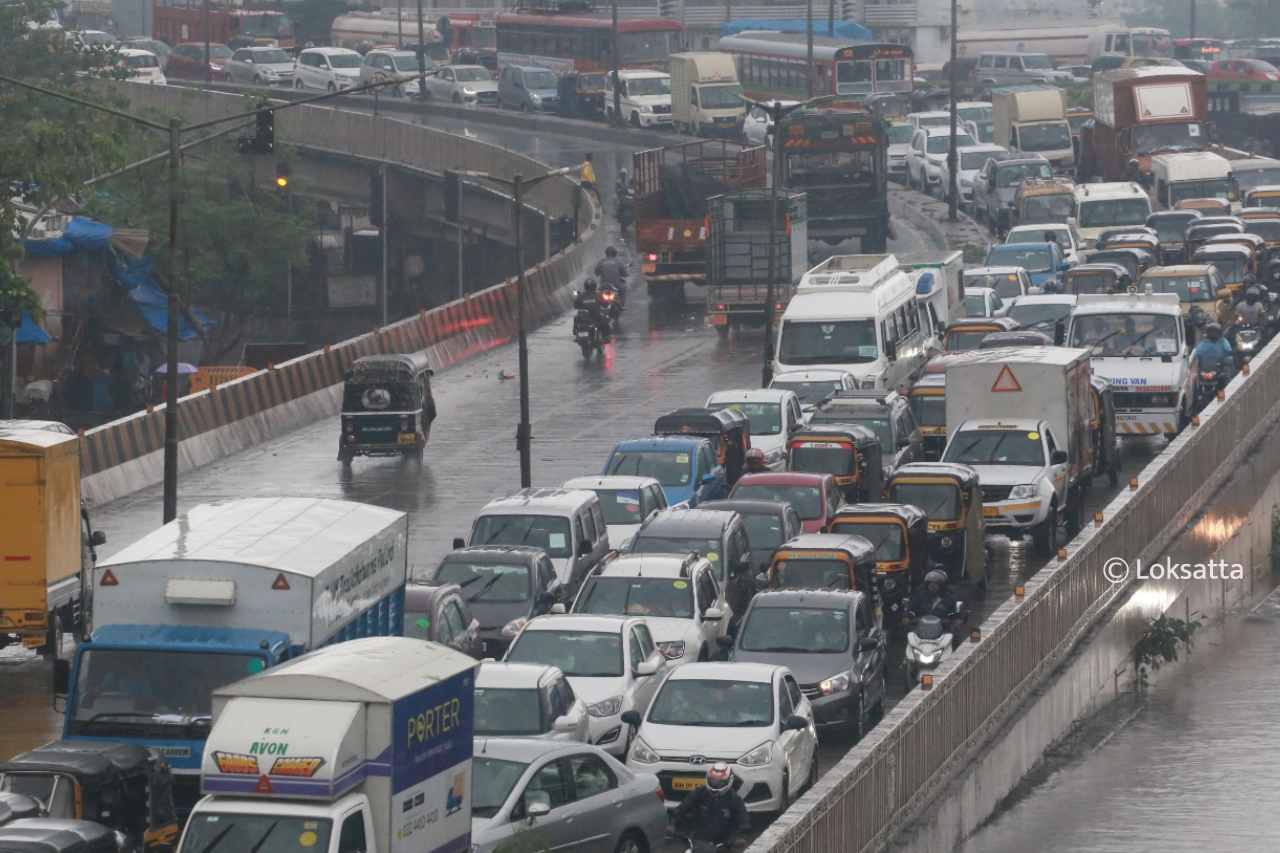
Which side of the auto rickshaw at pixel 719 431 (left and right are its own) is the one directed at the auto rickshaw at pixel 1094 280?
back

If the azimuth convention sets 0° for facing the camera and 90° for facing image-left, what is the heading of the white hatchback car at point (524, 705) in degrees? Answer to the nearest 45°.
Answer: approximately 45°

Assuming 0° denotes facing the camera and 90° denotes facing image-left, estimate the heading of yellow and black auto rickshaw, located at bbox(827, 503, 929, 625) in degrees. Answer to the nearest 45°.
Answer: approximately 0°

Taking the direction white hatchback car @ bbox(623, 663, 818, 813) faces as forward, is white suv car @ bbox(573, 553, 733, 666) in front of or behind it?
behind

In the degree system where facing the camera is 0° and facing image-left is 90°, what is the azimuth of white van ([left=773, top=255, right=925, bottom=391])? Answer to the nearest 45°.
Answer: approximately 0°

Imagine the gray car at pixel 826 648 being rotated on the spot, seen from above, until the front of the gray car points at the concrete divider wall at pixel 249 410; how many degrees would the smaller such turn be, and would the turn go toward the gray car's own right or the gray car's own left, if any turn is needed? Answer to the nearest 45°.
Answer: approximately 135° to the gray car's own right

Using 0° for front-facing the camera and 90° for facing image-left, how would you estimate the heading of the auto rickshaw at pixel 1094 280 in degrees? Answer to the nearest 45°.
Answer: approximately 45°

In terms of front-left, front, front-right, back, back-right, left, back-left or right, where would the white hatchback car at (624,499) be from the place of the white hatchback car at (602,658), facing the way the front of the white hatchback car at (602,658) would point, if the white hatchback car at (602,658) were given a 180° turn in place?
front-left

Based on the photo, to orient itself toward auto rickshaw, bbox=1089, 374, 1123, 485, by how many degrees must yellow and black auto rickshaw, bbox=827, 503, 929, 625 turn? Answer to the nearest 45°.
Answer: approximately 180°

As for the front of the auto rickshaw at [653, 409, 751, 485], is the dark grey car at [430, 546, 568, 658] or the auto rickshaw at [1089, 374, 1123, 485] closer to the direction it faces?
the dark grey car

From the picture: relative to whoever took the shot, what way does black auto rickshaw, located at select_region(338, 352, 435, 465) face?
facing away from the viewer
